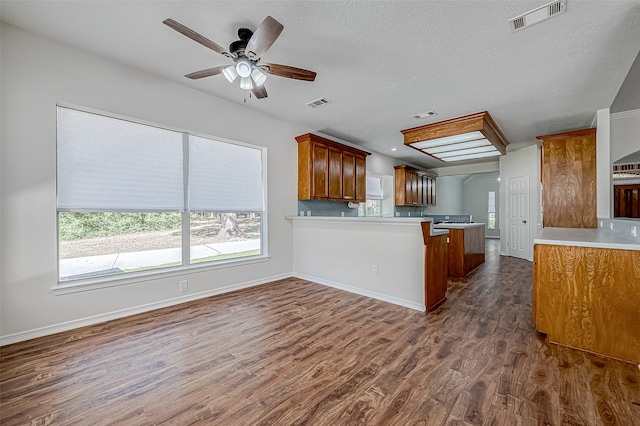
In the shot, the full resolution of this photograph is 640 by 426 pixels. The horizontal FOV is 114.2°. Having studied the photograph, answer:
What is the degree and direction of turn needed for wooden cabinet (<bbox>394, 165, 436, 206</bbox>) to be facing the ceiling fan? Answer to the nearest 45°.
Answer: approximately 45° to its right

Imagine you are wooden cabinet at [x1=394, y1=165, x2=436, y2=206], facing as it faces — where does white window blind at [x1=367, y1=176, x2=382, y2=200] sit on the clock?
The white window blind is roughly at 3 o'clock from the wooden cabinet.

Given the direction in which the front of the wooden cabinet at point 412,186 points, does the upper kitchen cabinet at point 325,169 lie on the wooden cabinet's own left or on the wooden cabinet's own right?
on the wooden cabinet's own right

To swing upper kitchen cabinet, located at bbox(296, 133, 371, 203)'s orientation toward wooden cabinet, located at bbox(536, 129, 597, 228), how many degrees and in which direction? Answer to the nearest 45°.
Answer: approximately 45° to its left

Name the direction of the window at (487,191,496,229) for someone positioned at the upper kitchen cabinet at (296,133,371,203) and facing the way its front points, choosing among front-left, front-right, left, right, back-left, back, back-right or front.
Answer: left

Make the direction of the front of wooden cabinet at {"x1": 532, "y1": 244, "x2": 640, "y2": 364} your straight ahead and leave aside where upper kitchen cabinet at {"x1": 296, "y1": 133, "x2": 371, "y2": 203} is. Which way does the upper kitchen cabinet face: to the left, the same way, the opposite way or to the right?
the opposite way

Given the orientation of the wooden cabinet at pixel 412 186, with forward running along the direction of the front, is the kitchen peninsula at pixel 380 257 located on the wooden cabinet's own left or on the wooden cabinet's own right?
on the wooden cabinet's own right

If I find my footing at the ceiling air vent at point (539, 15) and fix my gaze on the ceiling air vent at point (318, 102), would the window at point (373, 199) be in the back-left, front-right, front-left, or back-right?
front-right
